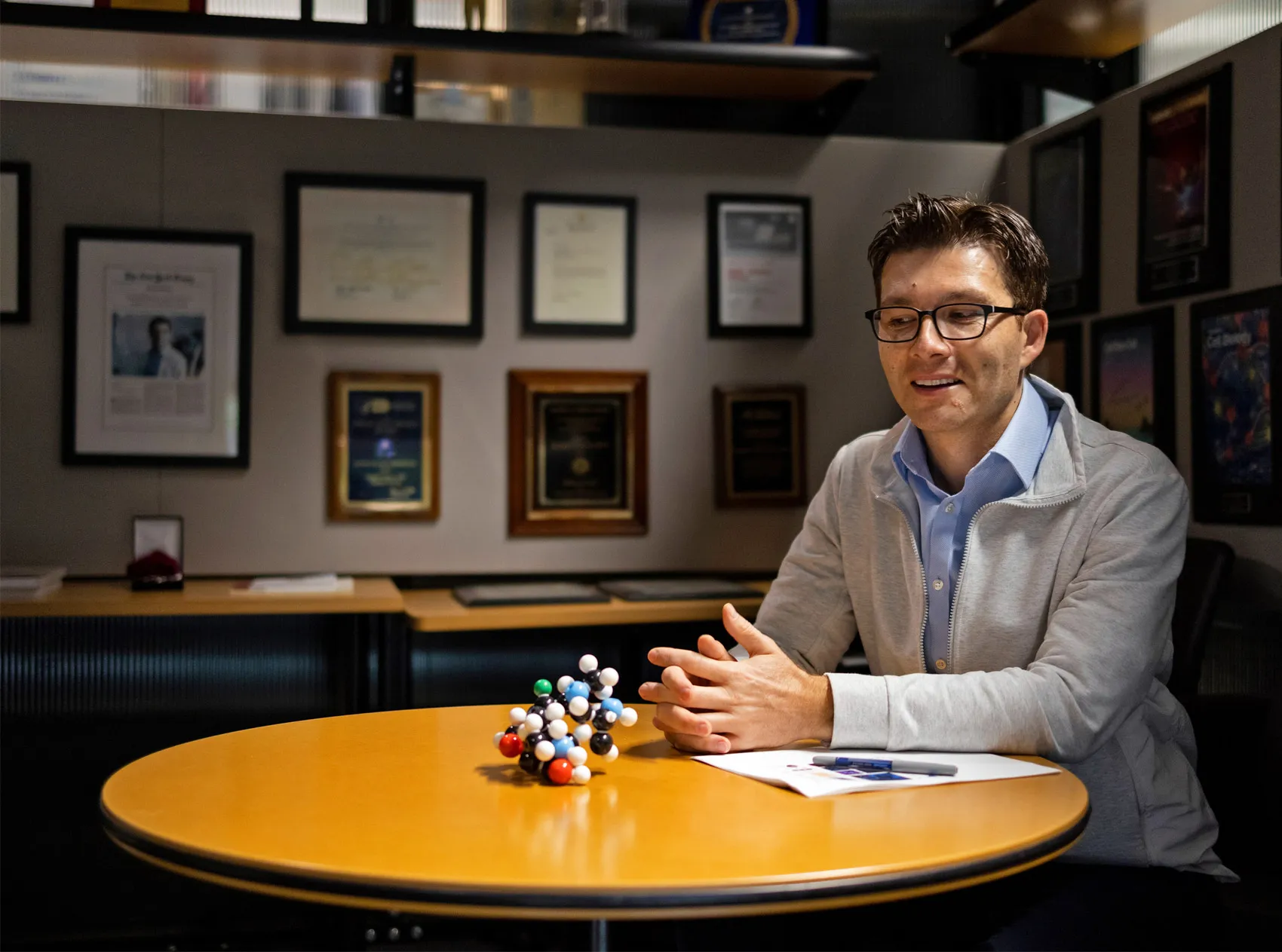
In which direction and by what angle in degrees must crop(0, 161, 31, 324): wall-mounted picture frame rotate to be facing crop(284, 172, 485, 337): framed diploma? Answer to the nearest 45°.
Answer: approximately 90° to its left

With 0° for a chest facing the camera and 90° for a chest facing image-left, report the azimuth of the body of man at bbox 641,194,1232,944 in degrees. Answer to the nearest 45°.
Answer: approximately 45°

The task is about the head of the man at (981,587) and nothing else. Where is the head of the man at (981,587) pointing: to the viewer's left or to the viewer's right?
to the viewer's left

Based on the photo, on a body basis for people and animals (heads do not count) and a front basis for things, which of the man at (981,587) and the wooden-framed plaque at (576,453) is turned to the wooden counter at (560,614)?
the wooden-framed plaque

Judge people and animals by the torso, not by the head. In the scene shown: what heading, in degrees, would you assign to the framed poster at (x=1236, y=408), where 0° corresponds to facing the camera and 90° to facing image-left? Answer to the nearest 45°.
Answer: approximately 45°

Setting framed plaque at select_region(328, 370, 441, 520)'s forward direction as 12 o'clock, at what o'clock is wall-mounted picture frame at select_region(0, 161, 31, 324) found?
The wall-mounted picture frame is roughly at 3 o'clock from the framed plaque.

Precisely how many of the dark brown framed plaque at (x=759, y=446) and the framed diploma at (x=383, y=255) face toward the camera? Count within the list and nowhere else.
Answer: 2

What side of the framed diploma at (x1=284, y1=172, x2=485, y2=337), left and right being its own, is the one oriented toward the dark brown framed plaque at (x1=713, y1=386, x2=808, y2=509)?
left
